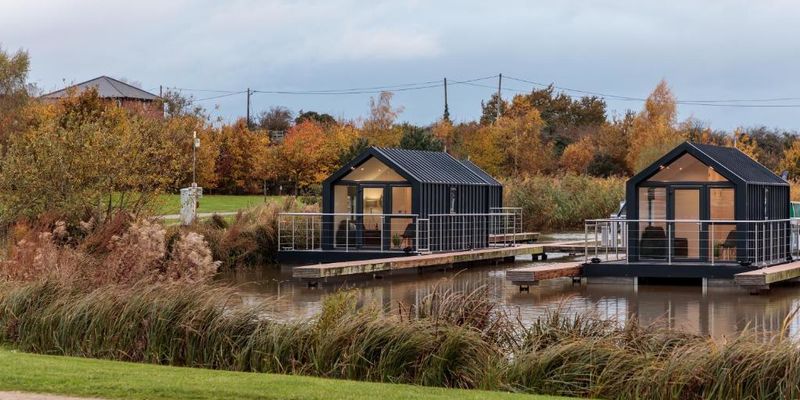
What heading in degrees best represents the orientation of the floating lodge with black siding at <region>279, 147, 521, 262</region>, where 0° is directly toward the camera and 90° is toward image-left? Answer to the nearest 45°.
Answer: approximately 45°

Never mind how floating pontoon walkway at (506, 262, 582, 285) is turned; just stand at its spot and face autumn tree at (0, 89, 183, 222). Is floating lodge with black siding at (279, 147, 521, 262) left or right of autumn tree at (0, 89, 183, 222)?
right

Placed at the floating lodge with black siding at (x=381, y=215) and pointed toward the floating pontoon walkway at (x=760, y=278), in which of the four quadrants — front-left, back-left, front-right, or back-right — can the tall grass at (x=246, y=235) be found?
back-right

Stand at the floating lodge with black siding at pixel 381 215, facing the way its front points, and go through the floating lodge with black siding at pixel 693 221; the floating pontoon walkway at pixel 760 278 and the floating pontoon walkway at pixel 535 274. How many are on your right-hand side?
0

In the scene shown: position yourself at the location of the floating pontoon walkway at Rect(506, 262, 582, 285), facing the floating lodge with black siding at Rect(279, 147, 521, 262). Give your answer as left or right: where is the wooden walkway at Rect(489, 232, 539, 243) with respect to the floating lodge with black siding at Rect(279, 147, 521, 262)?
right

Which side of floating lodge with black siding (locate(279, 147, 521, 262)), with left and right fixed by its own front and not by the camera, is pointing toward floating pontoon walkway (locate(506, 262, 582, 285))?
left

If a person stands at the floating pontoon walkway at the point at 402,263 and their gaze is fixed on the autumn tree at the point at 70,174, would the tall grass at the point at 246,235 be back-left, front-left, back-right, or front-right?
front-right

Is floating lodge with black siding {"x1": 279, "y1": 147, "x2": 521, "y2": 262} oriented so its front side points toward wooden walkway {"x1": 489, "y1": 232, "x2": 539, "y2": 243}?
no

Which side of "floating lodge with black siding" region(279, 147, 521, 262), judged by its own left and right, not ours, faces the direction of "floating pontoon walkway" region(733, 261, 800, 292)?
left

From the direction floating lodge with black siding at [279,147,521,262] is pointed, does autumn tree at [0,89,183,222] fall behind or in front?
in front

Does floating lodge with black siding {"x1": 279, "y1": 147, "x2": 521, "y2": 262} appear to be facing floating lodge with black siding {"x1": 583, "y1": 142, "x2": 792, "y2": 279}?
no

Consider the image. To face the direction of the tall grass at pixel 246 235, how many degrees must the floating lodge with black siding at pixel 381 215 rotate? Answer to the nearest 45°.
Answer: approximately 45° to its right
